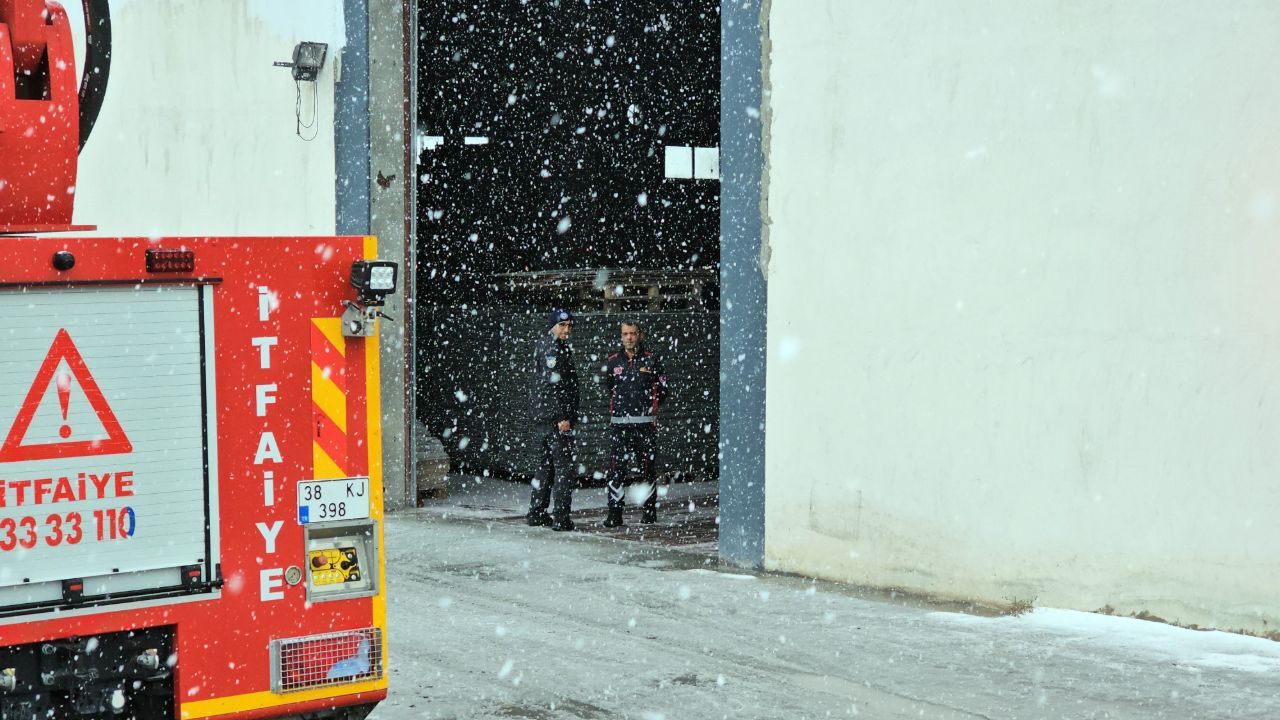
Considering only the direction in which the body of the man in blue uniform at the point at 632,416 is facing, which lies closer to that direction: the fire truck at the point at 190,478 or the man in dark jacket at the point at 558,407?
the fire truck

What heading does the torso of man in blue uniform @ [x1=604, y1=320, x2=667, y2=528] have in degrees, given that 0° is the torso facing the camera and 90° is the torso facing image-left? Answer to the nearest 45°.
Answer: approximately 0°

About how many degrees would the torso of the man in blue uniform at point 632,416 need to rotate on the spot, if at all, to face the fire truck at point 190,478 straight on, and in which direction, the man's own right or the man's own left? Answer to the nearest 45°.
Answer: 0° — they already face it

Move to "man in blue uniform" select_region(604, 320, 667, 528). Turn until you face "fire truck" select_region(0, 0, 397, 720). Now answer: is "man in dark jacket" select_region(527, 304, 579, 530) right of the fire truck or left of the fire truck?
right

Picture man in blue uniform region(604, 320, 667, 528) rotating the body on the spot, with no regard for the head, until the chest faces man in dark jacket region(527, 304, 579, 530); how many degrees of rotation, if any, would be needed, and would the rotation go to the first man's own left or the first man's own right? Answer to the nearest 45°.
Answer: approximately 45° to the first man's own right
